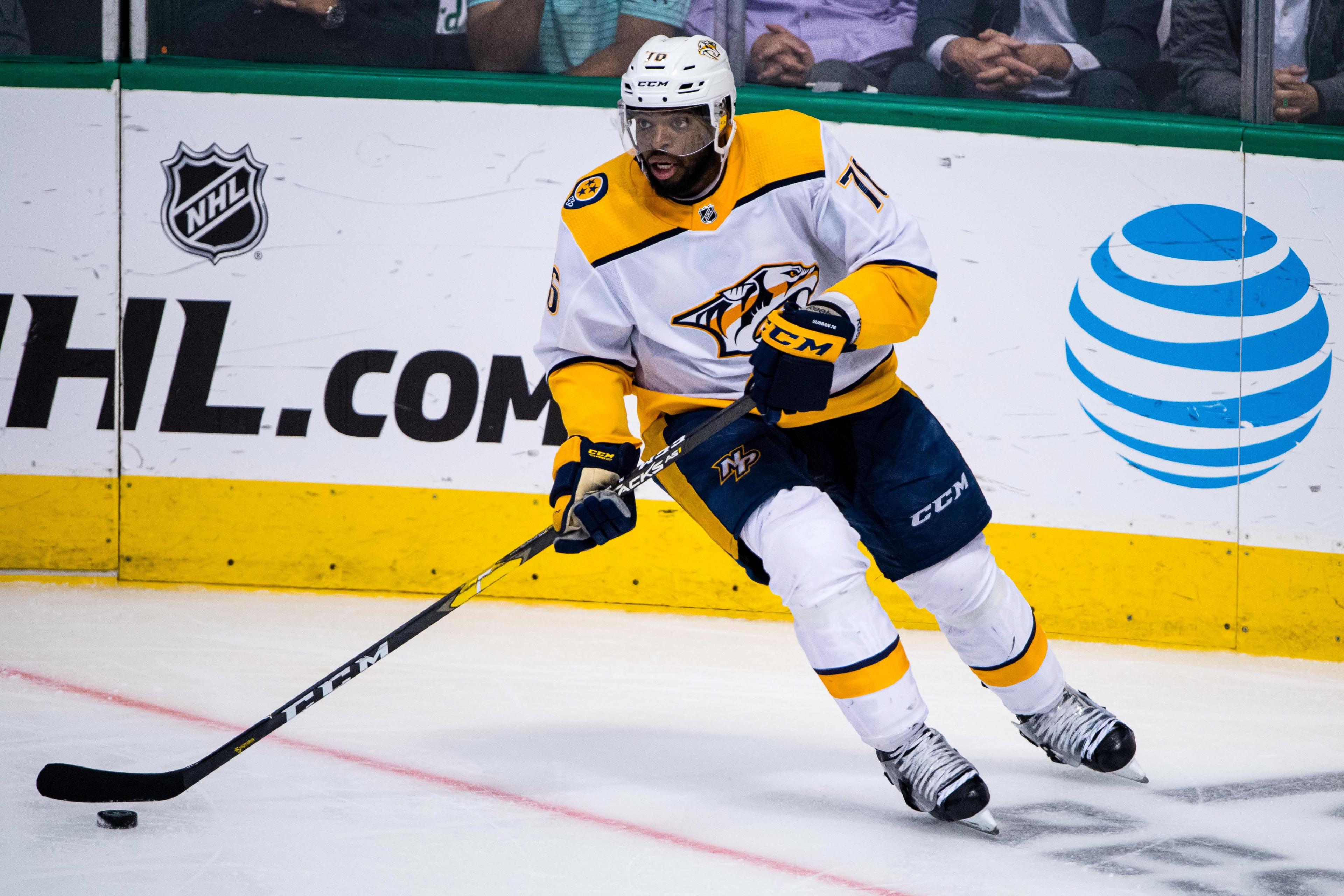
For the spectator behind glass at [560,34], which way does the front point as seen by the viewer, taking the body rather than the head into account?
toward the camera

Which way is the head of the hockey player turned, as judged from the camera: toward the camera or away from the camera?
toward the camera

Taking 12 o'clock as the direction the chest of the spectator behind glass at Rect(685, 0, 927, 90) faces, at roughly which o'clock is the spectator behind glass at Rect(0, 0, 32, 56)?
the spectator behind glass at Rect(0, 0, 32, 56) is roughly at 3 o'clock from the spectator behind glass at Rect(685, 0, 927, 90).

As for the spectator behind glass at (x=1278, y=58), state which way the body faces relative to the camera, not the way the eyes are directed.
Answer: toward the camera

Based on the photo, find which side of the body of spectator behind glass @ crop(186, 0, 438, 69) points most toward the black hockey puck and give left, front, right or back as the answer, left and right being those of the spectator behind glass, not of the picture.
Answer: front

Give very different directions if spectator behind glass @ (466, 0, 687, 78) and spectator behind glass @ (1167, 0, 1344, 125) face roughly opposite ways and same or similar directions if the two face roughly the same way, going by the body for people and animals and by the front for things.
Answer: same or similar directions

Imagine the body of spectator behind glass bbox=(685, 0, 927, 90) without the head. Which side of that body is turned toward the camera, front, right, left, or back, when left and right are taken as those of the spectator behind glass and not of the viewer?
front

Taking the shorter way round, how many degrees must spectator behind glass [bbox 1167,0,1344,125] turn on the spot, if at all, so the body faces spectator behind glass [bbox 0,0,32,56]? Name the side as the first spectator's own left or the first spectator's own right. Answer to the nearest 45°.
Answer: approximately 90° to the first spectator's own right

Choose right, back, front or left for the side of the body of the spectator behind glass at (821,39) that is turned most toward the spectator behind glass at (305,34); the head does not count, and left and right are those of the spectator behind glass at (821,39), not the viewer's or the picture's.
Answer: right

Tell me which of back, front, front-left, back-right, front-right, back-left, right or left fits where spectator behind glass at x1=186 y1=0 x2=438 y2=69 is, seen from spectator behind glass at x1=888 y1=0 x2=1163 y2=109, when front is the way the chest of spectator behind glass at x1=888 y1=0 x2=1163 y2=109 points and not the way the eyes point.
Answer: right
